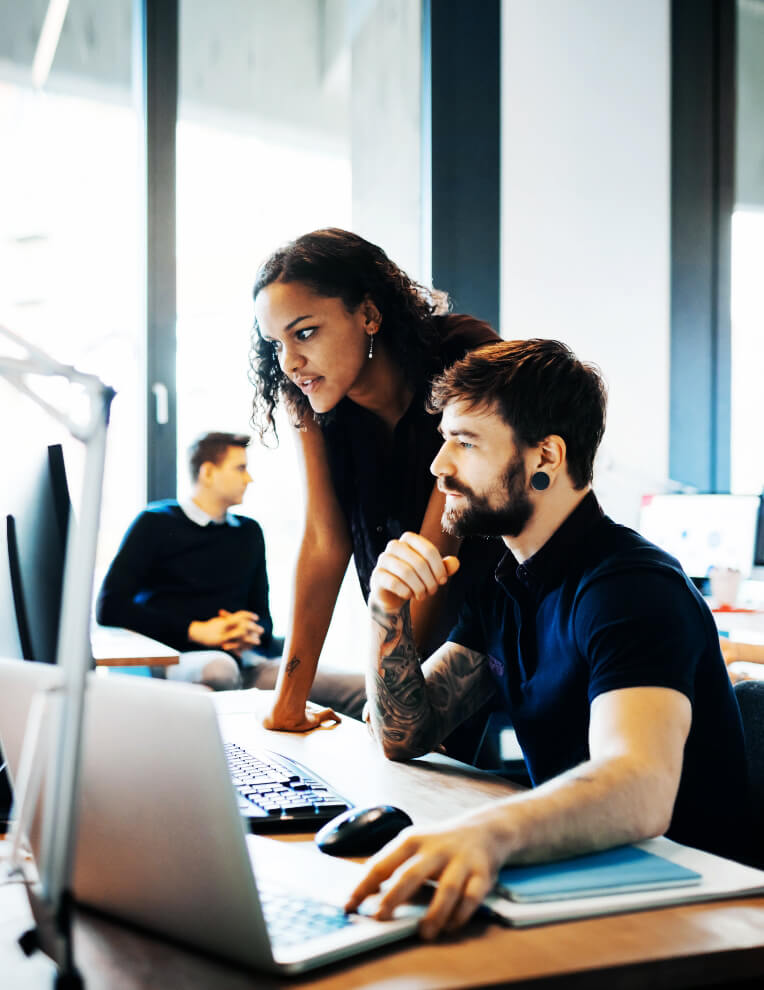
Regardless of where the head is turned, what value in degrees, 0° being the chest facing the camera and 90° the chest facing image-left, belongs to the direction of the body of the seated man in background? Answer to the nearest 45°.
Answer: approximately 315°

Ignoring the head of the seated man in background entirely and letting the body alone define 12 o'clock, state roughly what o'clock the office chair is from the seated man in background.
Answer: The office chair is roughly at 1 o'clock from the seated man in background.

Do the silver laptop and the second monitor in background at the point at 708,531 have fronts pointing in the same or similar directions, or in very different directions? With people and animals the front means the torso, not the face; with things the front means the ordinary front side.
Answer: very different directions

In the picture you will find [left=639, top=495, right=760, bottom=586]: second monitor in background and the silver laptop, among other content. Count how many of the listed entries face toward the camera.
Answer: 1

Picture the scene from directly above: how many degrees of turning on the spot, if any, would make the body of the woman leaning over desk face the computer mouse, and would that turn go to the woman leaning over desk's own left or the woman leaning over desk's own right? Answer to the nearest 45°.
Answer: approximately 45° to the woman leaning over desk's own left

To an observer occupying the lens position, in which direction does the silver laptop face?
facing away from the viewer and to the right of the viewer

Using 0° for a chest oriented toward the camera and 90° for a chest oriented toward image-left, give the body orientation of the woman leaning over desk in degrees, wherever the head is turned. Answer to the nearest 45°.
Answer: approximately 45°

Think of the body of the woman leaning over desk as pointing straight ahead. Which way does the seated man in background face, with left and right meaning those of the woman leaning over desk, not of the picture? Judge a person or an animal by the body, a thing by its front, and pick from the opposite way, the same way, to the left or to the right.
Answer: to the left
